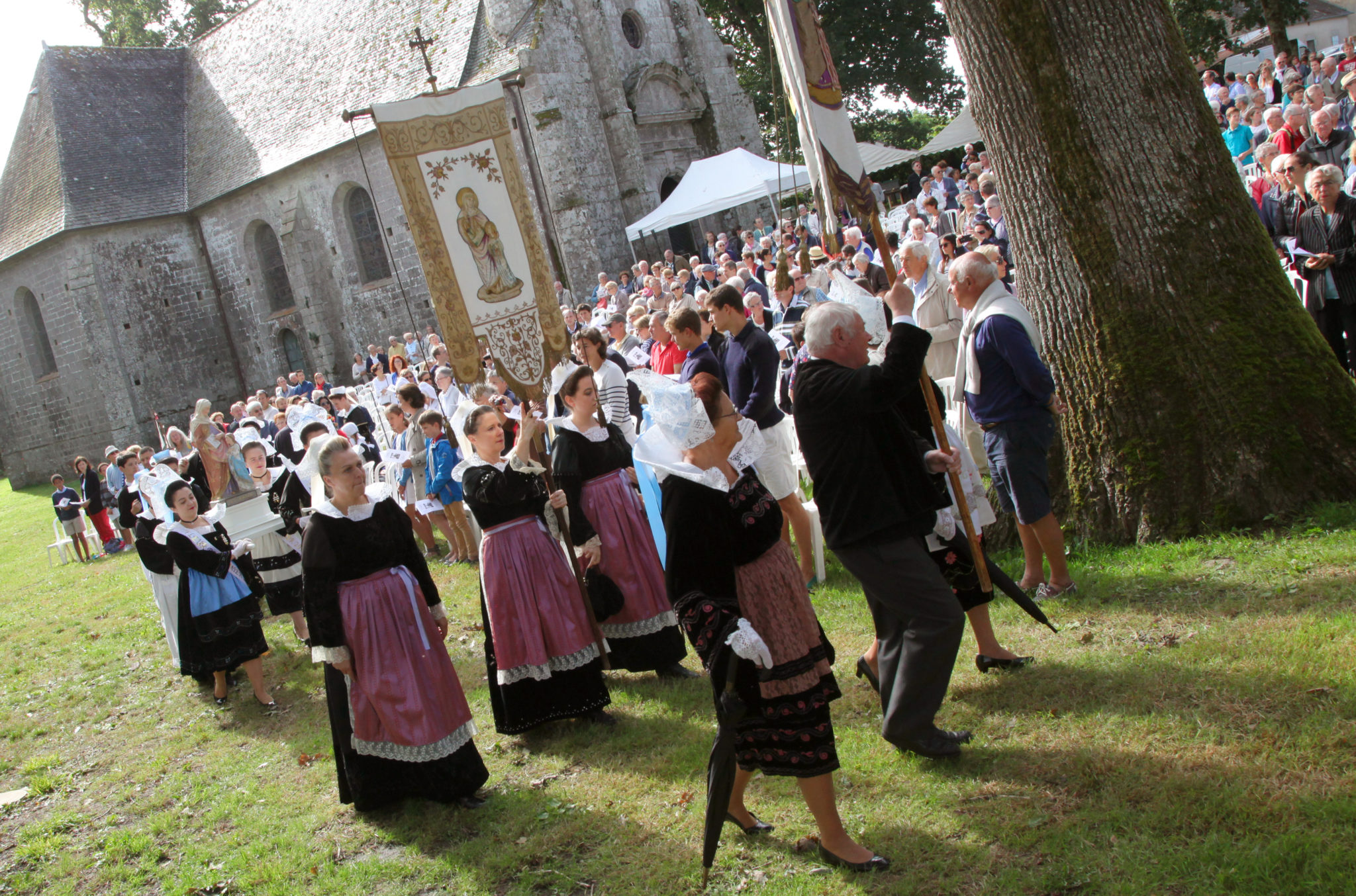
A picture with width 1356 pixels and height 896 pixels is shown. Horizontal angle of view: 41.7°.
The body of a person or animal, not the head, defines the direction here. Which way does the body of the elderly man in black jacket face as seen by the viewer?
to the viewer's right

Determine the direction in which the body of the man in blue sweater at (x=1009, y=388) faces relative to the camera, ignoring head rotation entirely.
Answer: to the viewer's left

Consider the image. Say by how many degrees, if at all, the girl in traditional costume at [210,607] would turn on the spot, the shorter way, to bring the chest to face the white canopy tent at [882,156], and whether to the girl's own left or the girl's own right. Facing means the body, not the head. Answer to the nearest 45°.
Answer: approximately 90° to the girl's own left

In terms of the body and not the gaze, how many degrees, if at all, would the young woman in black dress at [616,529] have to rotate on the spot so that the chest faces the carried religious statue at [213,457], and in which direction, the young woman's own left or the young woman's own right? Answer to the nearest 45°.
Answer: approximately 180°

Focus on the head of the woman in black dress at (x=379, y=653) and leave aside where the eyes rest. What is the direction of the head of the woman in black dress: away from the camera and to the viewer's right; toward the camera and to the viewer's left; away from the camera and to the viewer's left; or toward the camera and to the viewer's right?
toward the camera and to the viewer's right

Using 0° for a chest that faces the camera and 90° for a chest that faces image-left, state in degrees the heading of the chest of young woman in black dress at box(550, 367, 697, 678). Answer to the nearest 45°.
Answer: approximately 315°
